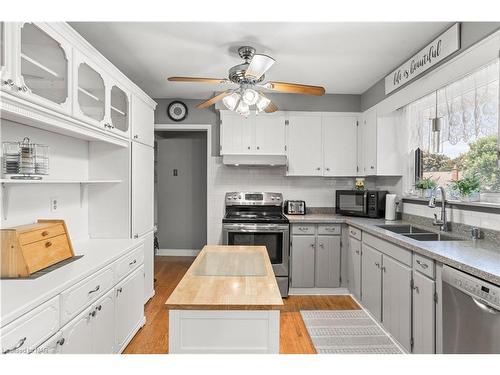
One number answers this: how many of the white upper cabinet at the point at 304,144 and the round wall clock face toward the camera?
2

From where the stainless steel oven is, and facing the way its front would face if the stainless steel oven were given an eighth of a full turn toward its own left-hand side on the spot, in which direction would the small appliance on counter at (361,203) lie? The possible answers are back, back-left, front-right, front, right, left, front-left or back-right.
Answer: front-left

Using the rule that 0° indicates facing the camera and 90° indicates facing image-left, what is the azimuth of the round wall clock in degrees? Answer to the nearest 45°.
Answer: approximately 0°

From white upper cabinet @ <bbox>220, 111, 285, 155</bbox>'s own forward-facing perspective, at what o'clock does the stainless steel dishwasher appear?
The stainless steel dishwasher is roughly at 11 o'clock from the white upper cabinet.

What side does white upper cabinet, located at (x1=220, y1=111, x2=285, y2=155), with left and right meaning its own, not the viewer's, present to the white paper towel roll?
left

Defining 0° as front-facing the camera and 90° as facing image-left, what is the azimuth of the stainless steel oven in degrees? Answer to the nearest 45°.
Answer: approximately 0°

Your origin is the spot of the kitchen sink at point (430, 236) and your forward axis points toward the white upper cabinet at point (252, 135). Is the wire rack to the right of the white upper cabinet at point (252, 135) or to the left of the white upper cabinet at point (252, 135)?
left
